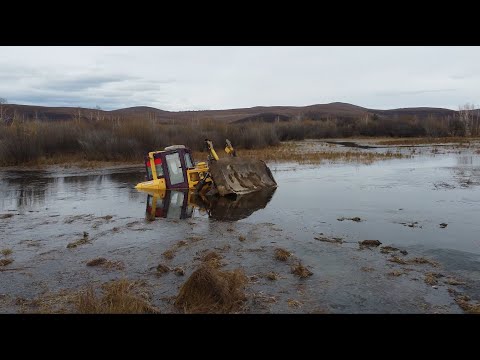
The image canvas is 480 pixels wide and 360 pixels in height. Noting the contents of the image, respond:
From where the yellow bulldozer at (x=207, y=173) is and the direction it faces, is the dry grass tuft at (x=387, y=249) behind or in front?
in front

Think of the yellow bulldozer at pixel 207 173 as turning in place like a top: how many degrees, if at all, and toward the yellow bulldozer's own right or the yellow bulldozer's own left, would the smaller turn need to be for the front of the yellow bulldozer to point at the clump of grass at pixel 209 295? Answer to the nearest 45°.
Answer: approximately 45° to the yellow bulldozer's own right

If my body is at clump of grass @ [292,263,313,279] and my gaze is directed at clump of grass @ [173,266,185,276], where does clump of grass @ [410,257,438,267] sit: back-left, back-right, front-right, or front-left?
back-right

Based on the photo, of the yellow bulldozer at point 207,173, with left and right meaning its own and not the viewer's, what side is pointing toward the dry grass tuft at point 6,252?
right

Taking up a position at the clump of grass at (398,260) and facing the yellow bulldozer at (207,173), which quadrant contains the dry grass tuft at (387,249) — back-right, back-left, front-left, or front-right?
front-right

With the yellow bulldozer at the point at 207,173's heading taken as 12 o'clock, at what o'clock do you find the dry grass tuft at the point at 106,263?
The dry grass tuft is roughly at 2 o'clock from the yellow bulldozer.

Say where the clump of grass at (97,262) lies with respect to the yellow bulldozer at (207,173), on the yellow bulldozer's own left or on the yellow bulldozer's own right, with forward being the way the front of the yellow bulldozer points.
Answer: on the yellow bulldozer's own right

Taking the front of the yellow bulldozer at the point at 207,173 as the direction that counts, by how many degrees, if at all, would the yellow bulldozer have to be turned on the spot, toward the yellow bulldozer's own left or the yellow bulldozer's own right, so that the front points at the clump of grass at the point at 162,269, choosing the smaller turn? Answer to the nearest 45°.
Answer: approximately 45° to the yellow bulldozer's own right

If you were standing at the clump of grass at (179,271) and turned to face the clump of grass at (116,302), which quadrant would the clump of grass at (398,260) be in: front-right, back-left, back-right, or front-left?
back-left

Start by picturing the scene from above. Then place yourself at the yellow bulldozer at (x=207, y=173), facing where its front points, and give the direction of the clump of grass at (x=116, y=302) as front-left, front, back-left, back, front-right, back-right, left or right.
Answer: front-right

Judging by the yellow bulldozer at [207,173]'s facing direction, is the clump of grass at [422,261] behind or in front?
in front

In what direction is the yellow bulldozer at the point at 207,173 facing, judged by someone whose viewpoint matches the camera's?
facing the viewer and to the right of the viewer
